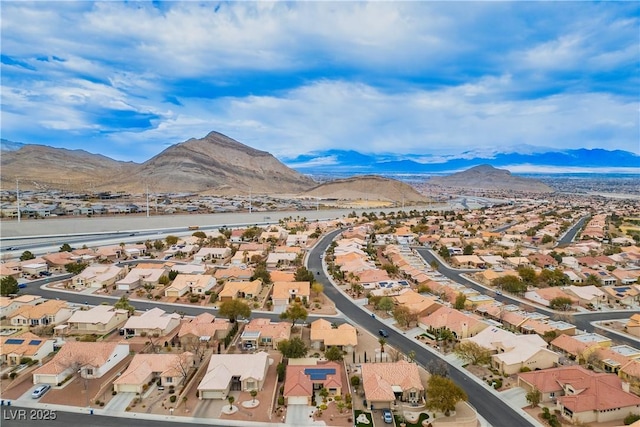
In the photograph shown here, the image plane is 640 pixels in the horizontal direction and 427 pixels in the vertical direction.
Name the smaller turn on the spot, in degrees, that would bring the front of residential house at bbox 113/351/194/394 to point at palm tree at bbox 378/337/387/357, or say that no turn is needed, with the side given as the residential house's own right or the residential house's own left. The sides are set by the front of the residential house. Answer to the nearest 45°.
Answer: approximately 90° to the residential house's own left

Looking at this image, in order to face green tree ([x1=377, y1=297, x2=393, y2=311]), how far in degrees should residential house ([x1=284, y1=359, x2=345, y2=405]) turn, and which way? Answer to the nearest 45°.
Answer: approximately 135° to its left

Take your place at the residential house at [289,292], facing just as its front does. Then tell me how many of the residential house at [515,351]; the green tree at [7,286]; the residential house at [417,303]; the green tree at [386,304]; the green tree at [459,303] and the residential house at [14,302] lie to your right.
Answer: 2

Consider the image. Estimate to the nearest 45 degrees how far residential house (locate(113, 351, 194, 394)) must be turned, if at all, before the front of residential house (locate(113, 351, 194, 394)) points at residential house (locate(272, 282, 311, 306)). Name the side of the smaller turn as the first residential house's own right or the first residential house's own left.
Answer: approximately 135° to the first residential house's own left

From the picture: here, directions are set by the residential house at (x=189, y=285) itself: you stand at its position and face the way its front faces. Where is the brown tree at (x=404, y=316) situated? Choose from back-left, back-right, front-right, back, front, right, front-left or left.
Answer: left

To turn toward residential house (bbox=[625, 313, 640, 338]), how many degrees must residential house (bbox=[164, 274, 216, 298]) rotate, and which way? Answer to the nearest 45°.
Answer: approximately 90° to its left

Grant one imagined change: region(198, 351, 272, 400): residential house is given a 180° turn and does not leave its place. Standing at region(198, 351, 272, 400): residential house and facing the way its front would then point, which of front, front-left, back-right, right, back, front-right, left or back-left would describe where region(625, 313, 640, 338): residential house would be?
right

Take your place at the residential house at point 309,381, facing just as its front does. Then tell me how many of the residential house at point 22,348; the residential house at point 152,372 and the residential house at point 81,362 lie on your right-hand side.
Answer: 3

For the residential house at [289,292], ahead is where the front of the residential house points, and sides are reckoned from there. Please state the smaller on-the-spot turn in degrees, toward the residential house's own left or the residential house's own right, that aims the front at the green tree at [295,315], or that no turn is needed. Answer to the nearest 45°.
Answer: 0° — it already faces it
